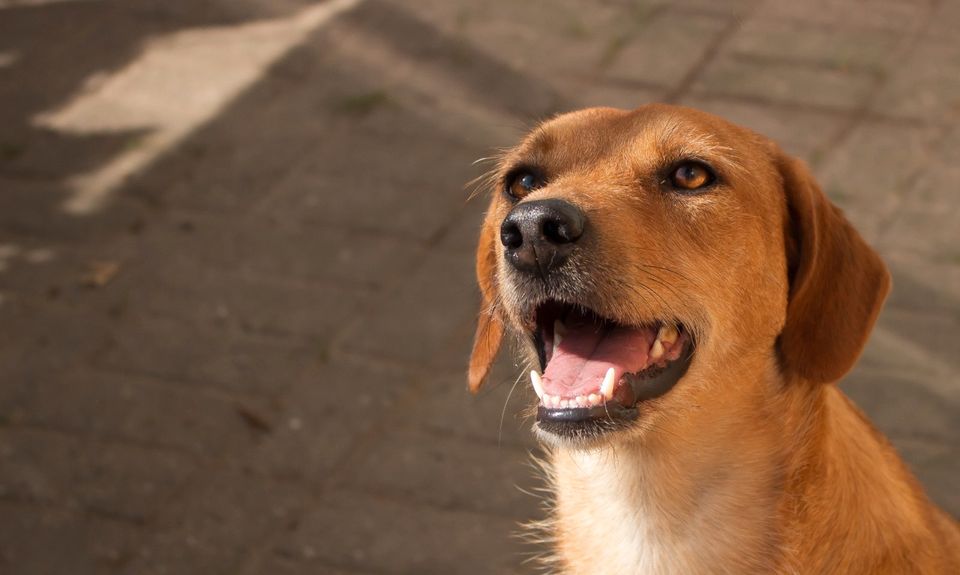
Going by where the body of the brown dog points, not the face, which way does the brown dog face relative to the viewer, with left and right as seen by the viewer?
facing the viewer and to the left of the viewer

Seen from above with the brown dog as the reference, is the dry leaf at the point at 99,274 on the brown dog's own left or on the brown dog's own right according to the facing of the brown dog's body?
on the brown dog's own right
